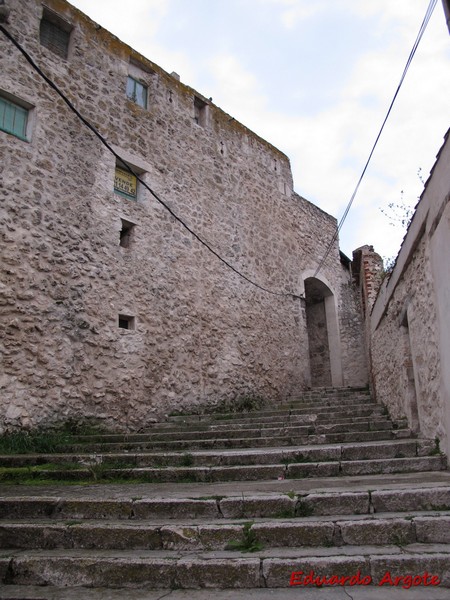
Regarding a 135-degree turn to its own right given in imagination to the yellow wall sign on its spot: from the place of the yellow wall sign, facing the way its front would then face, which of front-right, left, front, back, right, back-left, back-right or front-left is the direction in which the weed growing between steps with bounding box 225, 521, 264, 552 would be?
left

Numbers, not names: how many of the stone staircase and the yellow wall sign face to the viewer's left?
0

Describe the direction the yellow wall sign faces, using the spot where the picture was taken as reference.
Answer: facing the viewer and to the right of the viewer

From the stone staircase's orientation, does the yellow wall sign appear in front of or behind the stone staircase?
behind

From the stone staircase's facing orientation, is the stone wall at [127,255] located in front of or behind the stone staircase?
behind

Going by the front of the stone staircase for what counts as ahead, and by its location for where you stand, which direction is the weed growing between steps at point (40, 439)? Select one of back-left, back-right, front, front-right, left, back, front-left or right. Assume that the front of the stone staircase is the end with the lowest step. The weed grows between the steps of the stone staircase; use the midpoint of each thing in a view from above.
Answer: back-right

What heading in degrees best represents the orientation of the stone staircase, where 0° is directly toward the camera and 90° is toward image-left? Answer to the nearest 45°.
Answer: approximately 0°
